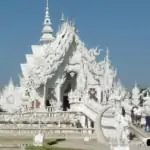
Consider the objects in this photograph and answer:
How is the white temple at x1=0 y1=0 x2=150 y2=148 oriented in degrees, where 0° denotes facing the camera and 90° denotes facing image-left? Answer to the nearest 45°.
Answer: approximately 315°
